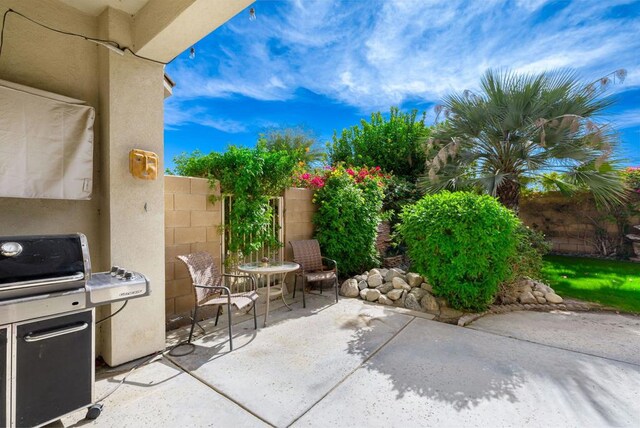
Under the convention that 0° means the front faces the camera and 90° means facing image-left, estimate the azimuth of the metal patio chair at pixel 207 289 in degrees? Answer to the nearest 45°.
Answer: approximately 315°

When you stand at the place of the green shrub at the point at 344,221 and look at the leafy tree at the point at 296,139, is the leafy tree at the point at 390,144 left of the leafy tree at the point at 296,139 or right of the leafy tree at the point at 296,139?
right

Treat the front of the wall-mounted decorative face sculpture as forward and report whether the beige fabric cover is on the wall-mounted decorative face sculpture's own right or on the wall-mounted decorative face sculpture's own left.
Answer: on the wall-mounted decorative face sculpture's own right

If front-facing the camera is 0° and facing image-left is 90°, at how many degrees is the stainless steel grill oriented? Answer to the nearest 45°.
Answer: approximately 315°

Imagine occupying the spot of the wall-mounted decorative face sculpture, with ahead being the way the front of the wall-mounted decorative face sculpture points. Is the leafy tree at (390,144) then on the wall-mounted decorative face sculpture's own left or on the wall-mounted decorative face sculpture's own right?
on the wall-mounted decorative face sculpture's own left
